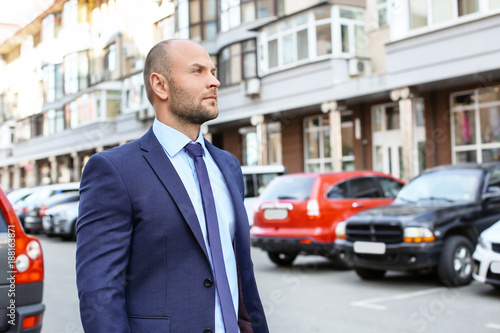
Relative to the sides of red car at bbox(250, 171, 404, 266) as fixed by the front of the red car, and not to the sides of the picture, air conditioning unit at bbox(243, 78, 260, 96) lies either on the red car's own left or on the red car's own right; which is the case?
on the red car's own left

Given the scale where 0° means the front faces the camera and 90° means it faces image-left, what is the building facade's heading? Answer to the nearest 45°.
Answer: approximately 45°

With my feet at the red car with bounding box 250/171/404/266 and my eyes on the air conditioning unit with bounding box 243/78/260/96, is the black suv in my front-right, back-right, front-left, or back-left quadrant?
back-right

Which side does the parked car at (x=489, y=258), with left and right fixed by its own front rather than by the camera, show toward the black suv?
right

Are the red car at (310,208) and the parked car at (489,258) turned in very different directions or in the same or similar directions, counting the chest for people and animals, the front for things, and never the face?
very different directions
